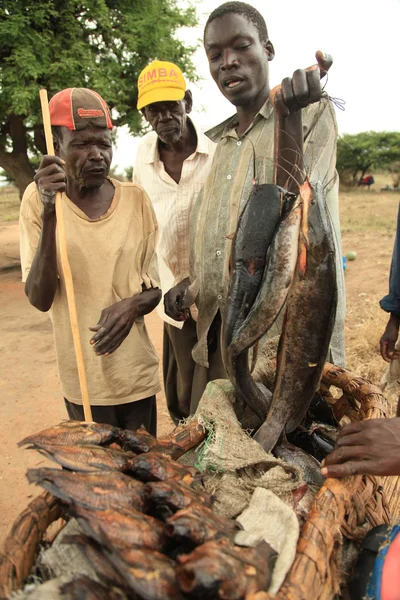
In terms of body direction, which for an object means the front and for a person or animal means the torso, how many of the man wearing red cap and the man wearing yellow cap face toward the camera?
2

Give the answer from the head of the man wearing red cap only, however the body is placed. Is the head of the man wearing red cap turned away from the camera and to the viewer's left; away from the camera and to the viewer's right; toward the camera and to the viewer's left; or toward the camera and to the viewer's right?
toward the camera and to the viewer's right

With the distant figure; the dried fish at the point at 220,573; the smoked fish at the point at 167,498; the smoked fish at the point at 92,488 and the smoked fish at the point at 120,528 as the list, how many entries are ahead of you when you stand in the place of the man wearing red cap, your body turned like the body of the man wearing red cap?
4

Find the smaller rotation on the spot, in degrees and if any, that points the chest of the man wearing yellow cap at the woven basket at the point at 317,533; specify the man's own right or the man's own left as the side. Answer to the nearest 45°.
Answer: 0° — they already face it

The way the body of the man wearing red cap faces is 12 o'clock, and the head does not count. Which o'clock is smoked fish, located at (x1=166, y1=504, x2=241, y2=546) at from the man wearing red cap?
The smoked fish is roughly at 12 o'clock from the man wearing red cap.

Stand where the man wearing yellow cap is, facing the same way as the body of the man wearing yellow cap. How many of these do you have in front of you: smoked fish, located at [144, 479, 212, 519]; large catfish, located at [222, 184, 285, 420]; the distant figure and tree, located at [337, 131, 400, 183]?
2

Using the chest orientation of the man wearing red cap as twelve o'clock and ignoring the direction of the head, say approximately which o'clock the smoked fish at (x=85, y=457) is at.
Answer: The smoked fish is roughly at 12 o'clock from the man wearing red cap.

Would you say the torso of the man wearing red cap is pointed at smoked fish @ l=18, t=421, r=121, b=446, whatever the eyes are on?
yes
